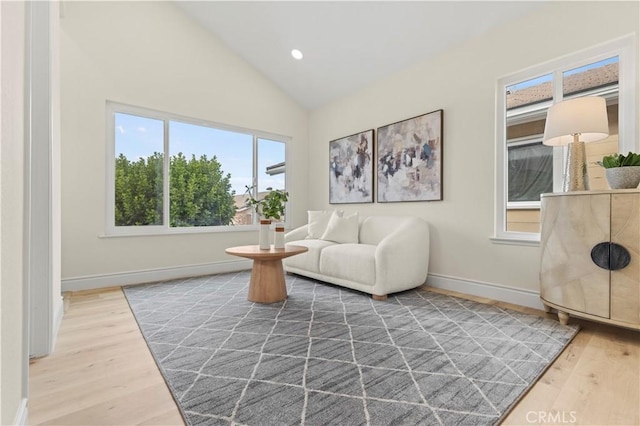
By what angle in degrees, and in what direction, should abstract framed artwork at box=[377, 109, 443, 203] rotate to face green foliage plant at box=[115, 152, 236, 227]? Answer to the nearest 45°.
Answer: approximately 45° to its right

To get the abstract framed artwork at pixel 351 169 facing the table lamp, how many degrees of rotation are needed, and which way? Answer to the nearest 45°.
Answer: approximately 90° to its left

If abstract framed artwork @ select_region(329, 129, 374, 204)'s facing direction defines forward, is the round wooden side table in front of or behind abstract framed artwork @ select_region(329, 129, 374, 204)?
in front

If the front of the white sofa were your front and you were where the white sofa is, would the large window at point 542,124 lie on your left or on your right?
on your left

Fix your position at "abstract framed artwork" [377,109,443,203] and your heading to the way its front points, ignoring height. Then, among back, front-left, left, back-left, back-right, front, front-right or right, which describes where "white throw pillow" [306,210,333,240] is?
front-right

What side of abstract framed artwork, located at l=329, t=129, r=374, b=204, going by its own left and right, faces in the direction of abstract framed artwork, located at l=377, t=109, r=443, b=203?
left

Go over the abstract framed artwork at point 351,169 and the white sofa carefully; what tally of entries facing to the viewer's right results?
0

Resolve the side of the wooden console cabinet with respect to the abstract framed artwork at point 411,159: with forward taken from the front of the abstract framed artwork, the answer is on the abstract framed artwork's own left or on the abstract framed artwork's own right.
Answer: on the abstract framed artwork's own left

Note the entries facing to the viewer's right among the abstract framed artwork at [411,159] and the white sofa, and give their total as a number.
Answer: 0
